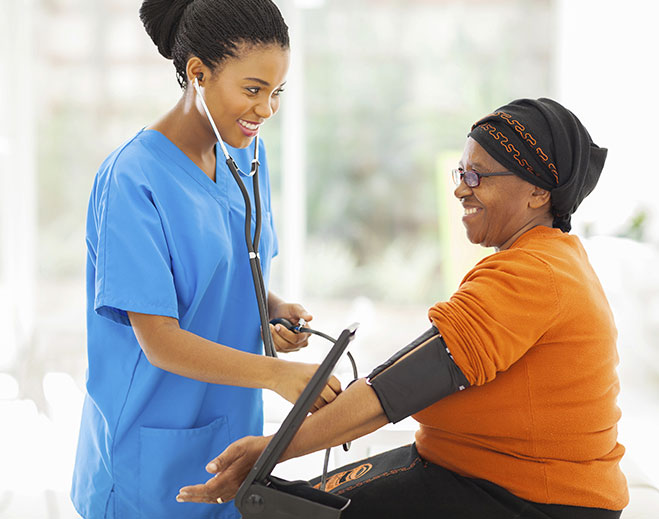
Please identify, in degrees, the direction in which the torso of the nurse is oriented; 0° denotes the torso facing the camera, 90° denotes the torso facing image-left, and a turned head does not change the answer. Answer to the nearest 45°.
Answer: approximately 315°

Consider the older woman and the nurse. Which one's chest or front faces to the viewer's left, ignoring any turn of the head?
the older woman

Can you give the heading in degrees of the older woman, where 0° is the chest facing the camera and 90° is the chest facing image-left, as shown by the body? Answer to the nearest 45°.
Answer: approximately 90°

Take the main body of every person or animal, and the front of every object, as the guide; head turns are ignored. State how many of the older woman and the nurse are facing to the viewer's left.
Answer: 1
